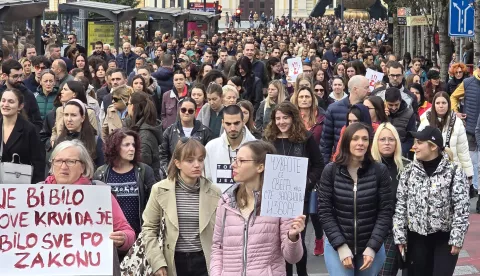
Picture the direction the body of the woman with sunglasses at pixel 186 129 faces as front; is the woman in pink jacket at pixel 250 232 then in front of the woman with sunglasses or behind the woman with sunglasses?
in front

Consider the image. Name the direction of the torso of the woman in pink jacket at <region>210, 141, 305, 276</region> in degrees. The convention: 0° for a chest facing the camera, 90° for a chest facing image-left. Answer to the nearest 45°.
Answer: approximately 45°

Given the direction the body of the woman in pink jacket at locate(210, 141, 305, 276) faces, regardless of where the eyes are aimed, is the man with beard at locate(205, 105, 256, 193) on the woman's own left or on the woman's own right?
on the woman's own right

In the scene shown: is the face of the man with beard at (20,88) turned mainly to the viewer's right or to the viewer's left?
to the viewer's right

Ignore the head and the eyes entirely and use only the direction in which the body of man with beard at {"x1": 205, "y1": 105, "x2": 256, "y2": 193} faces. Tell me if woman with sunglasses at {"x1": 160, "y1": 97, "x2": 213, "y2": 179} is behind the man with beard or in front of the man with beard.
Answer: behind

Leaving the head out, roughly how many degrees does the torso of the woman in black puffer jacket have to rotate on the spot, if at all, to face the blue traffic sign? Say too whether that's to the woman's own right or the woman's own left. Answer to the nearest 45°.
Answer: approximately 180°

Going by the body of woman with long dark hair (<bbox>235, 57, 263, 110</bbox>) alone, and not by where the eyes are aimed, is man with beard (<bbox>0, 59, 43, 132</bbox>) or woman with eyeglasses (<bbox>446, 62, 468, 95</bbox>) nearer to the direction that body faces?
the man with beard

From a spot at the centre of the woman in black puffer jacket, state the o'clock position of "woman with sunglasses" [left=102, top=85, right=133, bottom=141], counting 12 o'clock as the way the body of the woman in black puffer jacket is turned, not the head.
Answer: The woman with sunglasses is roughly at 5 o'clock from the woman in black puffer jacket.

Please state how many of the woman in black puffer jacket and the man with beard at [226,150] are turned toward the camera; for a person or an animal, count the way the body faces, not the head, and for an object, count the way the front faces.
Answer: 2

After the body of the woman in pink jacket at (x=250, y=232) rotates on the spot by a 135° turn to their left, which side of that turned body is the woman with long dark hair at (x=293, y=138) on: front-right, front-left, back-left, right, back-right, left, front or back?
left

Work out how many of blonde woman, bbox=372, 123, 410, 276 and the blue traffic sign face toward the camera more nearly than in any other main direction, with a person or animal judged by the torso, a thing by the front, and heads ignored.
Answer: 2
